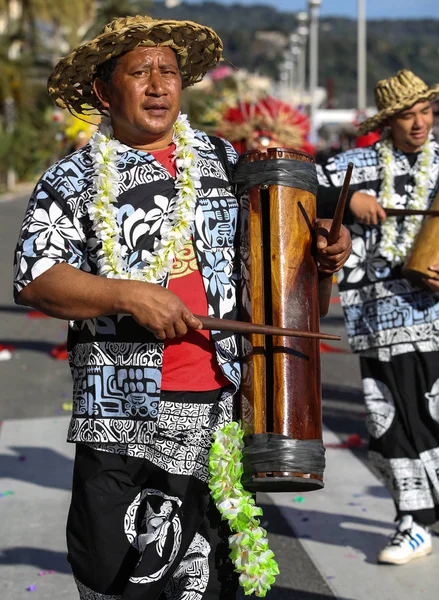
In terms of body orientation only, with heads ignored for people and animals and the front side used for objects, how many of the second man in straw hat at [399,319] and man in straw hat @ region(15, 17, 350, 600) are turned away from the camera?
0

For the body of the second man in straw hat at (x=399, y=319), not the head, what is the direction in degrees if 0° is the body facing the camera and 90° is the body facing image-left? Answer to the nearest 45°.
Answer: approximately 315°

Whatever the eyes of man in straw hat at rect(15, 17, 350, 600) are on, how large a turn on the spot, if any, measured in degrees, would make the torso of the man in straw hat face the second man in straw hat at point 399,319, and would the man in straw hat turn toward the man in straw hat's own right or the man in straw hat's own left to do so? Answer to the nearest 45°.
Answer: approximately 90° to the man in straw hat's own left

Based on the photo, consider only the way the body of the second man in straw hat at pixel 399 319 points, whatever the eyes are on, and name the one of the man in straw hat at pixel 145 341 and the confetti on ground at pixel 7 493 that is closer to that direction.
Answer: the man in straw hat

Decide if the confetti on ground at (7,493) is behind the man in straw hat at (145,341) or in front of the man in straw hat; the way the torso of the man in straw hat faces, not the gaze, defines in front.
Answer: behind

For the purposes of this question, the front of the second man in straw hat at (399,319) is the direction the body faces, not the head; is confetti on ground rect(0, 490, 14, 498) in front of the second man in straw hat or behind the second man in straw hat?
behind

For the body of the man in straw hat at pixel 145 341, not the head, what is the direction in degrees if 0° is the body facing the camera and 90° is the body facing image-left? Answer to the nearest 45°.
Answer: approximately 315°

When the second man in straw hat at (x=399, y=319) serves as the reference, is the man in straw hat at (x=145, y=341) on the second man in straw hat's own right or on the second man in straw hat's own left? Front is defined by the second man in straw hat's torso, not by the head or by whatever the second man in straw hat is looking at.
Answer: on the second man in straw hat's own right
